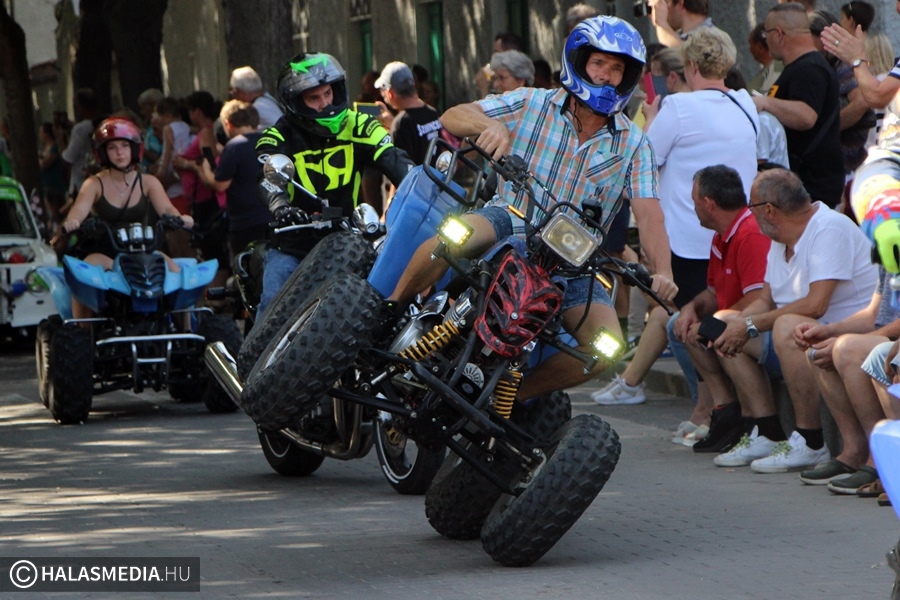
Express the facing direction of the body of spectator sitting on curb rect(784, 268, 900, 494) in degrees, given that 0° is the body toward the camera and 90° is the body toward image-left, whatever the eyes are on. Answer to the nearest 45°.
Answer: approximately 90°

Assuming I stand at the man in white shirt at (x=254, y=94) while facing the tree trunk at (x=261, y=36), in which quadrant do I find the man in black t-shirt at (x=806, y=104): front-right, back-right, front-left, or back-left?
back-right

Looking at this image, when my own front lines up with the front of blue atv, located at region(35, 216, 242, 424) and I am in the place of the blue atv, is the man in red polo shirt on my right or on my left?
on my left

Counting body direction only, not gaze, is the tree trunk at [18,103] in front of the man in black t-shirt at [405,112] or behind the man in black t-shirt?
in front

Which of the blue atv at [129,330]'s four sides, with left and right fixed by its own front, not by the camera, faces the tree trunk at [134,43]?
back

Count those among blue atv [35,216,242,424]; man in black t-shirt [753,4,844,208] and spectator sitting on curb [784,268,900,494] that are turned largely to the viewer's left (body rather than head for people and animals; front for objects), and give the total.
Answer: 2

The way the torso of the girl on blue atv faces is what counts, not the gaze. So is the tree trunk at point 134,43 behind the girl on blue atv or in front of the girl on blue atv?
behind

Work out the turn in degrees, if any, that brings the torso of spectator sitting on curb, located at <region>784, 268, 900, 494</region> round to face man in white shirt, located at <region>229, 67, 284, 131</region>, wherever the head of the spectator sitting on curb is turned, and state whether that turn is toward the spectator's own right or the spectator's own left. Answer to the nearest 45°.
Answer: approximately 45° to the spectator's own right

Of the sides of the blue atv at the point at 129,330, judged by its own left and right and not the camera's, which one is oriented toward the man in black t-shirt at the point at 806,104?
left
